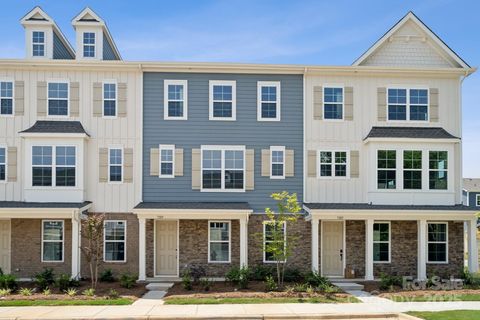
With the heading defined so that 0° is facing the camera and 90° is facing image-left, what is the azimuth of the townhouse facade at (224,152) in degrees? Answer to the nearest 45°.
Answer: approximately 0°
